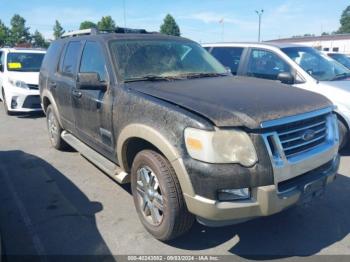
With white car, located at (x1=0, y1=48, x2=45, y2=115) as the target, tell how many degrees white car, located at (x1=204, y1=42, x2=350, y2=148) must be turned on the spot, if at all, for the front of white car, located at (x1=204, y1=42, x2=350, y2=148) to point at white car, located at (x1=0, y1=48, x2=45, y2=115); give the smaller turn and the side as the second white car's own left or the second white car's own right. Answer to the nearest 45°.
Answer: approximately 135° to the second white car's own right

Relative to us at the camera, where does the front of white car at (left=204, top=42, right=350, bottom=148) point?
facing the viewer and to the right of the viewer

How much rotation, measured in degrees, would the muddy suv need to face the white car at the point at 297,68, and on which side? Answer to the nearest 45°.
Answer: approximately 90° to its left

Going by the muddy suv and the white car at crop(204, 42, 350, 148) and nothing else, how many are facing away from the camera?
0

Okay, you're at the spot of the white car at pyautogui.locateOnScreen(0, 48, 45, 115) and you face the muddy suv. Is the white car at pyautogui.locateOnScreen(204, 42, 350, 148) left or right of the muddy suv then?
left

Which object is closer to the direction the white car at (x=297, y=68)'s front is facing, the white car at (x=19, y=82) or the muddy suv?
the muddy suv

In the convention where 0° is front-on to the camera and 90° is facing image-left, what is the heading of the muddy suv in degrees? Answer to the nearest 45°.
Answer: approximately 315°
